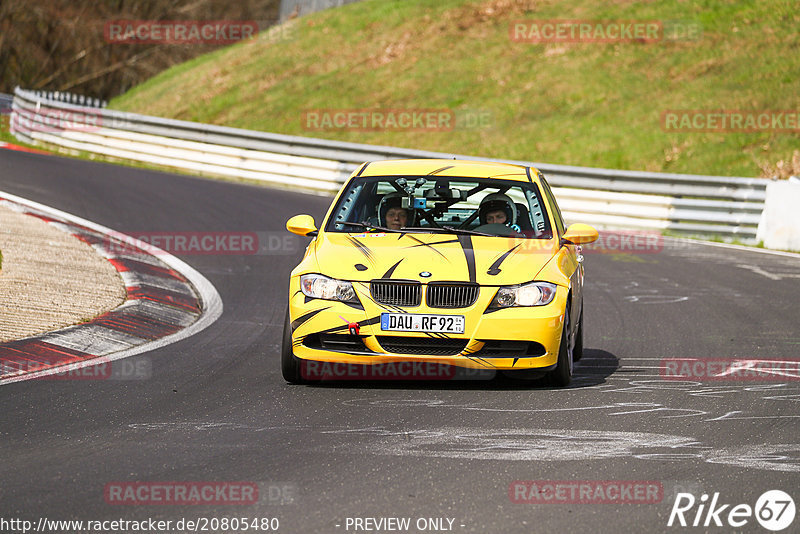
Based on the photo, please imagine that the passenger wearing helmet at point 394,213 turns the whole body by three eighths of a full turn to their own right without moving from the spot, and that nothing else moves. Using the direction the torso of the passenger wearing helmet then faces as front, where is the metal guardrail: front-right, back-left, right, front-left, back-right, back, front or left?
front-right

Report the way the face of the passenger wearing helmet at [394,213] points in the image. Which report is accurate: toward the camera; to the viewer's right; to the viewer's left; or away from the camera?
toward the camera

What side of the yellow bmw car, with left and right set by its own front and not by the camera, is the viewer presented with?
front

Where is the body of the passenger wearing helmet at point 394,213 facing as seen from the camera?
toward the camera

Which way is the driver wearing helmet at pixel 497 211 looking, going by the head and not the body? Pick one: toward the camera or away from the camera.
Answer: toward the camera

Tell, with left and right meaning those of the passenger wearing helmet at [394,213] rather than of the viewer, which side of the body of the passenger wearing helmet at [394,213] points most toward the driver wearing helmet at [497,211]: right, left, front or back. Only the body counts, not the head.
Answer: left

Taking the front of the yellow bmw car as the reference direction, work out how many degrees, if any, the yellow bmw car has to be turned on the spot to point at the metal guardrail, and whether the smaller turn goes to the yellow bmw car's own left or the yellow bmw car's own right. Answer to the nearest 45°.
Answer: approximately 180°
